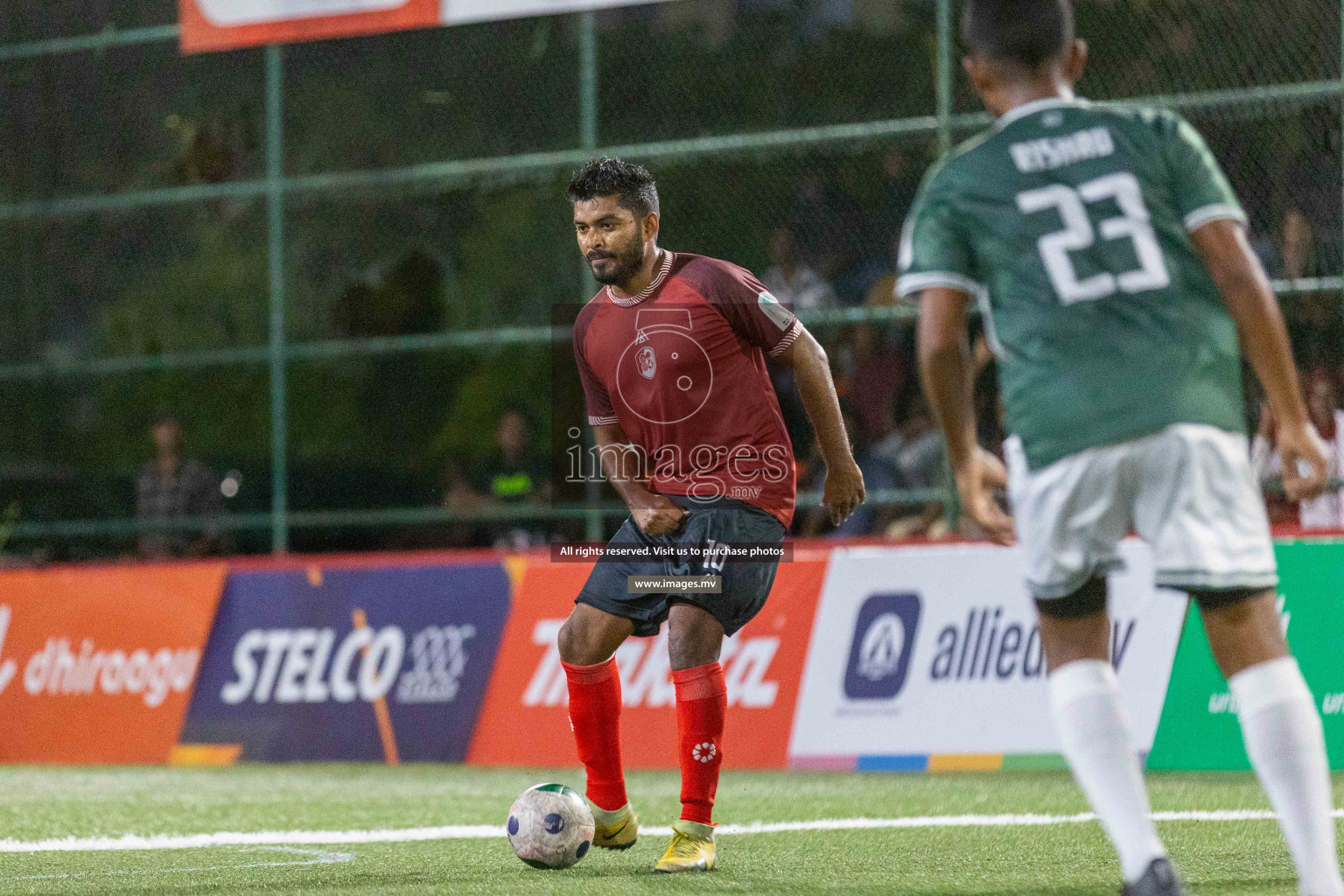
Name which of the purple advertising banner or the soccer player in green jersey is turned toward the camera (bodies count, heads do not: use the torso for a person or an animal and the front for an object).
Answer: the purple advertising banner

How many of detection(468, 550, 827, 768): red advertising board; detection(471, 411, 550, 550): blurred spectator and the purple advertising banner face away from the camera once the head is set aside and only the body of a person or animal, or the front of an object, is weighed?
0

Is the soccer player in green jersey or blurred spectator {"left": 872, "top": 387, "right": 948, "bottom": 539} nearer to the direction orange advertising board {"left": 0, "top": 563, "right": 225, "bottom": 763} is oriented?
the soccer player in green jersey

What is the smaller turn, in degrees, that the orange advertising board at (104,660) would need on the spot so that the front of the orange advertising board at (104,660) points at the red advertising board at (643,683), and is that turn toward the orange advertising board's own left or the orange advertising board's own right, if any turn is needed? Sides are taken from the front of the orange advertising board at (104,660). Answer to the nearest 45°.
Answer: approximately 45° to the orange advertising board's own left

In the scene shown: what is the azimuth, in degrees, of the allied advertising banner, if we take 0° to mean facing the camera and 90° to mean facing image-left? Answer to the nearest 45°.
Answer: approximately 0°

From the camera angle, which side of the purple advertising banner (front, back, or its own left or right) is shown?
front

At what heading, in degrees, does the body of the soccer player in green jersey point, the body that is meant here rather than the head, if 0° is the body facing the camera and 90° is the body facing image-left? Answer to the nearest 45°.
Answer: approximately 180°

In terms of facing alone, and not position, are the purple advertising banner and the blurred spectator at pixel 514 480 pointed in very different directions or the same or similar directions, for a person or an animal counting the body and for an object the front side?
same or similar directions

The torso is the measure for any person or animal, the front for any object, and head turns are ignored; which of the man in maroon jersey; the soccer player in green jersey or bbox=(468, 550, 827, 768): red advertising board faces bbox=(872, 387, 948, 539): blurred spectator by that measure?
the soccer player in green jersey

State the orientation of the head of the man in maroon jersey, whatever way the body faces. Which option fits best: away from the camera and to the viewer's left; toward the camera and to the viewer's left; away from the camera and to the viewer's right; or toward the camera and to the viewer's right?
toward the camera and to the viewer's left

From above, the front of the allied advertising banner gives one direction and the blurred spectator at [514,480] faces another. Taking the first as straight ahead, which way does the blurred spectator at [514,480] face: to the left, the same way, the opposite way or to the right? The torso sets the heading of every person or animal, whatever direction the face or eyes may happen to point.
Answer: the same way

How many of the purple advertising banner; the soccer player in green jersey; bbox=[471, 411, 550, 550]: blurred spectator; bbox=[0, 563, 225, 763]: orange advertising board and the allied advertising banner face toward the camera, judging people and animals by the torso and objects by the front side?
4

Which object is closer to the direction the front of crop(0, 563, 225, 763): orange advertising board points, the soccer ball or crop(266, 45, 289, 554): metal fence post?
the soccer ball

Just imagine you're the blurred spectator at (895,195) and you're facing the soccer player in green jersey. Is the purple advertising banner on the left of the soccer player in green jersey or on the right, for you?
right

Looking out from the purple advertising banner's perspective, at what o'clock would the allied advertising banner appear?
The allied advertising banner is roughly at 10 o'clock from the purple advertising banner.

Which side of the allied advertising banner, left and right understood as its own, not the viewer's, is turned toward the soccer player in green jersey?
front

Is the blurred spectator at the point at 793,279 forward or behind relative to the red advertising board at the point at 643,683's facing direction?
behind

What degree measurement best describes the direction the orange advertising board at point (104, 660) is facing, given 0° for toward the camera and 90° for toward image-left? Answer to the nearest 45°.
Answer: approximately 0°

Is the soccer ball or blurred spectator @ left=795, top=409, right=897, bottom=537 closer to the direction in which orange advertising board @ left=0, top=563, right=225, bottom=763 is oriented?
the soccer ball

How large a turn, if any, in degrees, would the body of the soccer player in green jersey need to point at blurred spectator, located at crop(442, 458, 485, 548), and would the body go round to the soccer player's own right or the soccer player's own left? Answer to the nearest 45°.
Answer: approximately 45° to the soccer player's own left

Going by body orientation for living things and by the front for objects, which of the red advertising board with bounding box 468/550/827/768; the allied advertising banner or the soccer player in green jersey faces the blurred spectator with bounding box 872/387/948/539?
the soccer player in green jersey

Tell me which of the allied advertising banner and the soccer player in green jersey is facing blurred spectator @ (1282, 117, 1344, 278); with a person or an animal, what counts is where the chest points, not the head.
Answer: the soccer player in green jersey

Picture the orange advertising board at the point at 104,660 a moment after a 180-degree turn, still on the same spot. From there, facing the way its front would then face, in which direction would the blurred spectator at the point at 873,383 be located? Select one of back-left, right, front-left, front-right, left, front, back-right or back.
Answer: right
